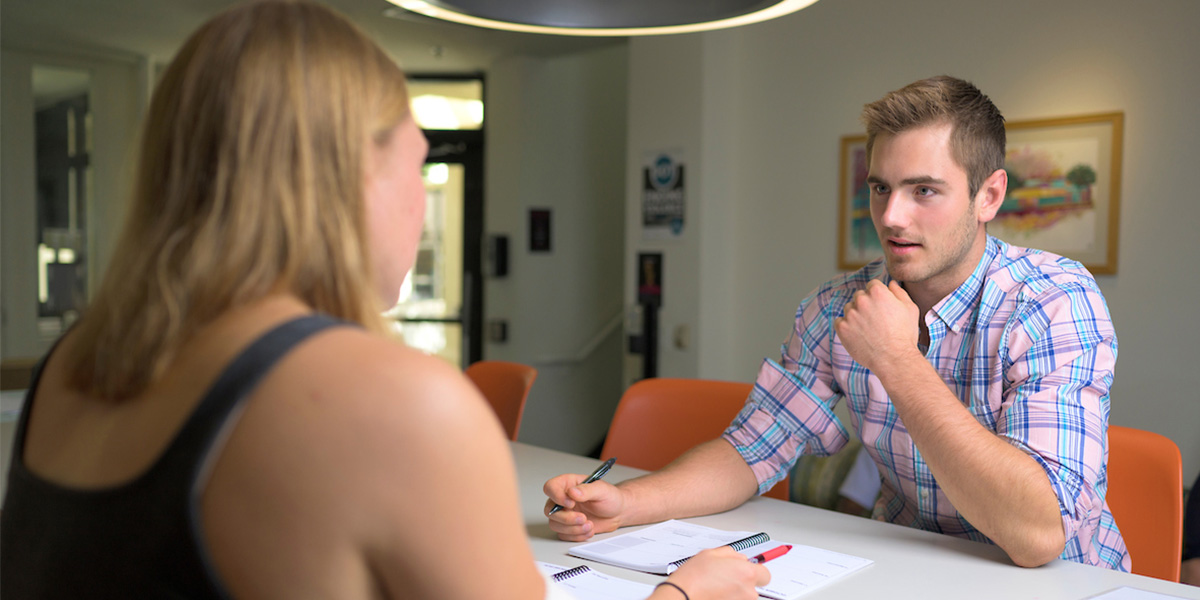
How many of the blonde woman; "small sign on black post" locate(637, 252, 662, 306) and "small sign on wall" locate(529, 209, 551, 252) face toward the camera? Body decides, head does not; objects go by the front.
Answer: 2

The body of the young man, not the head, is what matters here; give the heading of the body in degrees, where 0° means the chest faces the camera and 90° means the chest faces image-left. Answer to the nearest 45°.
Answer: approximately 45°

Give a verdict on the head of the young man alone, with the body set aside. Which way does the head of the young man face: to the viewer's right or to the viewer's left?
to the viewer's left

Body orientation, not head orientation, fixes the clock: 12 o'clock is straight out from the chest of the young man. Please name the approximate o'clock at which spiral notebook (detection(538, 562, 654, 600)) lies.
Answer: The spiral notebook is roughly at 12 o'clock from the young man.

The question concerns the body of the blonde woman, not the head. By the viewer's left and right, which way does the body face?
facing away from the viewer and to the right of the viewer

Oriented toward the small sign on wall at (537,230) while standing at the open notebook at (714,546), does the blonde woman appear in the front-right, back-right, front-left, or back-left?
back-left

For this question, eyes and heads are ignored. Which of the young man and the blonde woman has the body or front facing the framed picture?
the blonde woman

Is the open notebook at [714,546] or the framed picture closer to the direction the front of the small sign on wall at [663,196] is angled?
the open notebook

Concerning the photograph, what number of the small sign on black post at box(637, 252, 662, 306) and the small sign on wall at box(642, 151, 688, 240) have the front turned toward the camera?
2

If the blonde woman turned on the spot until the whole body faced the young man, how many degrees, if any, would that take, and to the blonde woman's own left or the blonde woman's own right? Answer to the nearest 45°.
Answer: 0° — they already face them

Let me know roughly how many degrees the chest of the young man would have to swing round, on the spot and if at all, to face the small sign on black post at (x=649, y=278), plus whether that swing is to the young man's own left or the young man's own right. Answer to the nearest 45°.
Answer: approximately 135° to the young man's own right

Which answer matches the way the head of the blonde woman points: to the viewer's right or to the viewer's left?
to the viewer's right

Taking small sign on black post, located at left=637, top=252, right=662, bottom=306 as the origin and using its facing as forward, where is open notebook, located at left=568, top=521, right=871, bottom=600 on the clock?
The open notebook is roughly at 12 o'clock from the small sign on black post.
